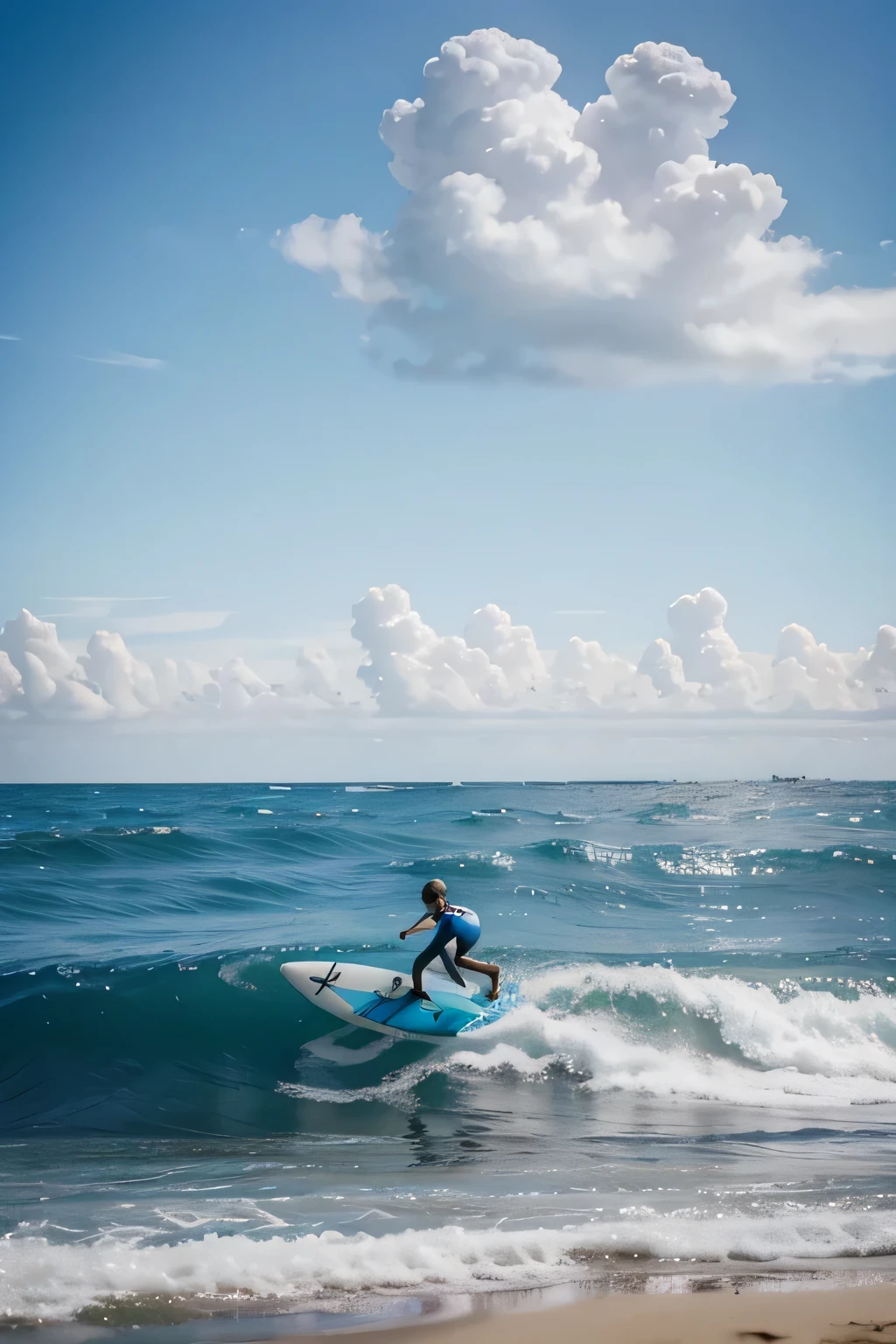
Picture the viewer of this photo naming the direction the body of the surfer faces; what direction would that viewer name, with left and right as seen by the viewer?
facing to the left of the viewer

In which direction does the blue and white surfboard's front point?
to the viewer's left
